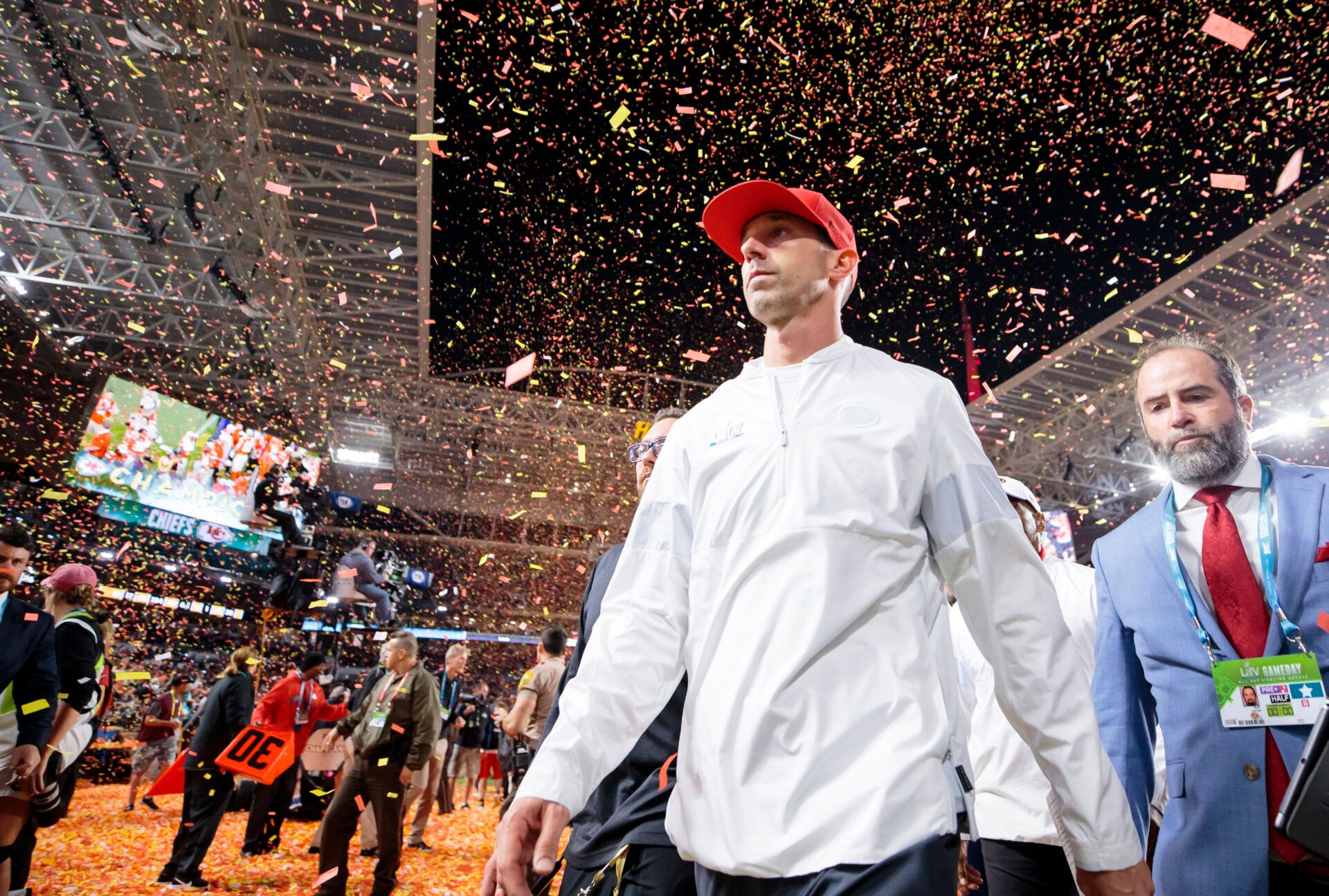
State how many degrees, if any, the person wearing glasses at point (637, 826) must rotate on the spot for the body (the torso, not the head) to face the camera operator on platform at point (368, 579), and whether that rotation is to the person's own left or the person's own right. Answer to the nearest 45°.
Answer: approximately 135° to the person's own right

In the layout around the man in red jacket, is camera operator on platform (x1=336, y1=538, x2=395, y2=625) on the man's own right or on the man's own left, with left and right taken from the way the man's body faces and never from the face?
on the man's own left

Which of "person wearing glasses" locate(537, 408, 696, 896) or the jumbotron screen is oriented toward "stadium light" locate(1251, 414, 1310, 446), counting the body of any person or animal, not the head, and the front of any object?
the jumbotron screen

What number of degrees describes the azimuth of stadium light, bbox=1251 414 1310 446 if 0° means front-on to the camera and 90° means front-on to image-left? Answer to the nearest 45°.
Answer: approximately 45°

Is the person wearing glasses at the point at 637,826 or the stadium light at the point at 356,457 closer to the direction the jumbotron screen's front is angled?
the person wearing glasses

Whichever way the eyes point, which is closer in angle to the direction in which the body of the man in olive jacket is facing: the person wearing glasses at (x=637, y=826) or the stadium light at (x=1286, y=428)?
the person wearing glasses

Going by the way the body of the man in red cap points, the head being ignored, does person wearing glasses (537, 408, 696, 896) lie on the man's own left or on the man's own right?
on the man's own right

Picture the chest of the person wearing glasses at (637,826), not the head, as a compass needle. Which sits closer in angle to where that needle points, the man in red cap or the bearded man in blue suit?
the man in red cap

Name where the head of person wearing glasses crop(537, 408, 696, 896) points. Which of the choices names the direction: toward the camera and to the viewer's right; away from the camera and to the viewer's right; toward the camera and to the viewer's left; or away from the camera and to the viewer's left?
toward the camera and to the viewer's left

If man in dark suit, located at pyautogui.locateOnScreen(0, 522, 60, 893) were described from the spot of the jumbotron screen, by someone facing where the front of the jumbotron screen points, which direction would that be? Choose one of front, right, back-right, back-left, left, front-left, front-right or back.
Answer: front-right

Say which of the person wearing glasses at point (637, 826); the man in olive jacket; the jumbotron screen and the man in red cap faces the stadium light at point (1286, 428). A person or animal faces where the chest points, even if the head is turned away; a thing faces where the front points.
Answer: the jumbotron screen
